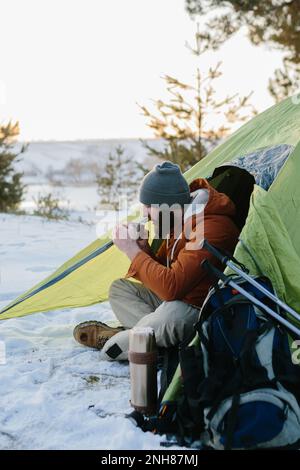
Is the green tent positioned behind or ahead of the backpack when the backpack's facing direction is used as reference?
behind

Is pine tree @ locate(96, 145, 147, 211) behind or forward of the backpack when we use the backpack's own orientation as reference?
behind

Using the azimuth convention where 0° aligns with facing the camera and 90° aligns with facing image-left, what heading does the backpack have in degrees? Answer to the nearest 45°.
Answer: approximately 0°

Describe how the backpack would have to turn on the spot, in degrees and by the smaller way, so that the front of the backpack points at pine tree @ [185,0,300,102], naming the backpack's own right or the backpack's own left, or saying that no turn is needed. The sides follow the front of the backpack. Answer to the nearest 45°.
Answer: approximately 180°

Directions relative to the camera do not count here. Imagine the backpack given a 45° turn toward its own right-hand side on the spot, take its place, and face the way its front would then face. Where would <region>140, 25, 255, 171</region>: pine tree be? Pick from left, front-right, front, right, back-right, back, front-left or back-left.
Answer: back-right

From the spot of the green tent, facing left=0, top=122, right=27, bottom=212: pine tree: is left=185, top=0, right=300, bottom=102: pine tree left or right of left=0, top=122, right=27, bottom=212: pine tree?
right

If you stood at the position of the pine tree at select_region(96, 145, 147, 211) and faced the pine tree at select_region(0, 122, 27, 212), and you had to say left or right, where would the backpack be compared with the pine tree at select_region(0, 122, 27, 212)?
left
